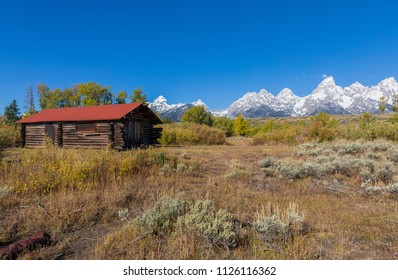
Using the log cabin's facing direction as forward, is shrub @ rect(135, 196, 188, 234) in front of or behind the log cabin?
in front

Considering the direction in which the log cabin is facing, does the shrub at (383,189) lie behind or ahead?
ahead

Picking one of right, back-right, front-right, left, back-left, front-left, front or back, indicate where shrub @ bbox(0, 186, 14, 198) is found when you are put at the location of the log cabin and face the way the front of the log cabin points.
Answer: front-right

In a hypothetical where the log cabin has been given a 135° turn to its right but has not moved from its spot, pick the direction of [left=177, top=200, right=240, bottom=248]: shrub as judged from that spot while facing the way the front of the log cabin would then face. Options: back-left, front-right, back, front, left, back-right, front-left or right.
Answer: left

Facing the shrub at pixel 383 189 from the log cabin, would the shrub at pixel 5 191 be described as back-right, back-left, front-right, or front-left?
front-right

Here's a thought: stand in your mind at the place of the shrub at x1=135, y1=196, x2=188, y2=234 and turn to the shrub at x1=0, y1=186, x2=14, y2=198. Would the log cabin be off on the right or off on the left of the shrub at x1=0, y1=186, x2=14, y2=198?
right
